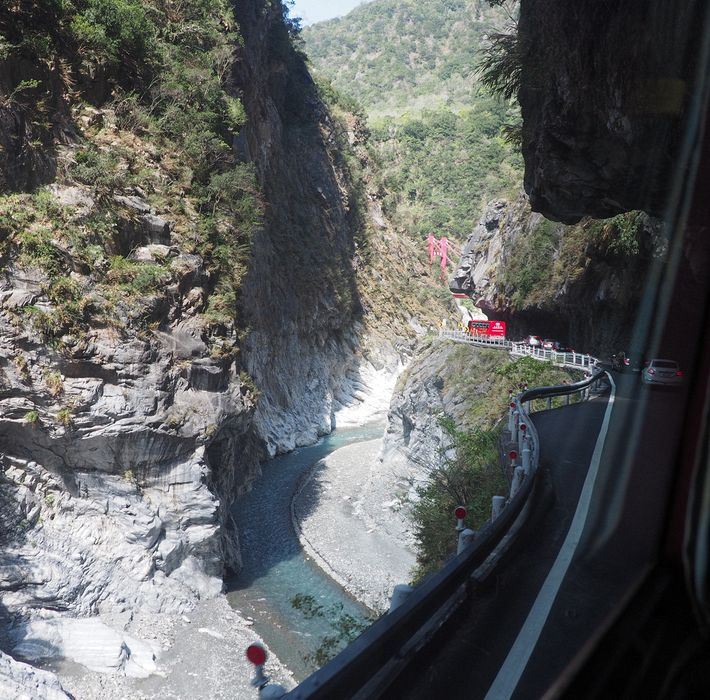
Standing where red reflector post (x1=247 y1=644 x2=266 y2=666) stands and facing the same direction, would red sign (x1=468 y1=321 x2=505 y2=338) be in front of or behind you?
behind

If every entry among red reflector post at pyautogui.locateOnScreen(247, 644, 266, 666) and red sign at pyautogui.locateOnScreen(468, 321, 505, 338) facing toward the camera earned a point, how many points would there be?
2

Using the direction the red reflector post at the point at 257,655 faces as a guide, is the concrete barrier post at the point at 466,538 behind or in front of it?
behind
